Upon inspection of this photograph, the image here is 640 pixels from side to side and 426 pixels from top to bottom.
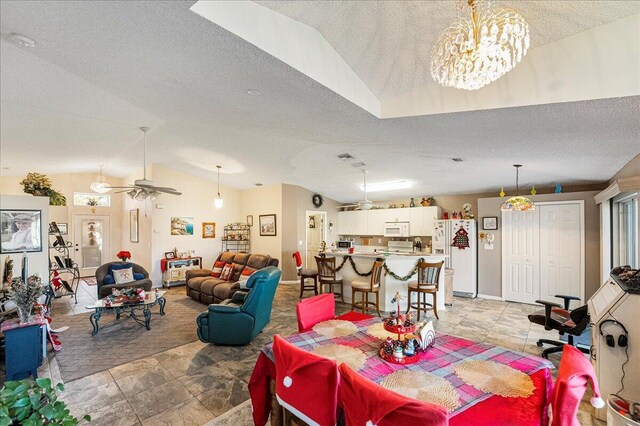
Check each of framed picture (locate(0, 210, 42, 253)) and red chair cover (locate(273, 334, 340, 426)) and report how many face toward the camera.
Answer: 1

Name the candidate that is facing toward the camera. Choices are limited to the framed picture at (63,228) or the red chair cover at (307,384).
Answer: the framed picture

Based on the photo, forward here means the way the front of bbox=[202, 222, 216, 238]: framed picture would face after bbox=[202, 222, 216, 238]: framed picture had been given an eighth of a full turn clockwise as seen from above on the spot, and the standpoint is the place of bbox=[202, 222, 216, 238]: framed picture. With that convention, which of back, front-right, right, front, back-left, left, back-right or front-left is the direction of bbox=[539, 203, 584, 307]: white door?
left

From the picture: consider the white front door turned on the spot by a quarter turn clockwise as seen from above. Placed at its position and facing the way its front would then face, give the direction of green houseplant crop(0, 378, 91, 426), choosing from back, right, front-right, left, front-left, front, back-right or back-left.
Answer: left

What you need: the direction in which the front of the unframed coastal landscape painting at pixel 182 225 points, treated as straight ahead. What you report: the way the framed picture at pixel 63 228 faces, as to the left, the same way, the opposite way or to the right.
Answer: the same way

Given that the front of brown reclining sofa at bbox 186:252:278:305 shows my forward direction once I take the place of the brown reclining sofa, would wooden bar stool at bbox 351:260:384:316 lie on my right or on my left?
on my left

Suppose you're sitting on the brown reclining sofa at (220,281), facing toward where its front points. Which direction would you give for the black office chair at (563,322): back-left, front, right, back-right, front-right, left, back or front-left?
left

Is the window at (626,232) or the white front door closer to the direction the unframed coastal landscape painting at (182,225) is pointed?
the window

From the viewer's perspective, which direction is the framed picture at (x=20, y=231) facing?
toward the camera

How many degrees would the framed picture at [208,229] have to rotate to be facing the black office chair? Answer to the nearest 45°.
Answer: approximately 45° to its left

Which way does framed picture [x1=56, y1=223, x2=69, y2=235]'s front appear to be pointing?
toward the camera

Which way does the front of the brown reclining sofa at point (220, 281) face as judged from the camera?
facing the viewer and to the left of the viewer

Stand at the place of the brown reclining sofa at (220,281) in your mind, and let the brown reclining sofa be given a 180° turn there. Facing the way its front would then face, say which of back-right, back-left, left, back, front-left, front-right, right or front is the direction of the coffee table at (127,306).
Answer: back

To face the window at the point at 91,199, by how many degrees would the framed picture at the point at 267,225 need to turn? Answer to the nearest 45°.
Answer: approximately 90° to its right

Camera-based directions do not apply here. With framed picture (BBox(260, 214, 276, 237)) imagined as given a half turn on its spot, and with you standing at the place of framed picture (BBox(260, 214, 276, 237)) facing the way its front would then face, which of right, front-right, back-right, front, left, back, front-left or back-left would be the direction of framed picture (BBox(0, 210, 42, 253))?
back-left

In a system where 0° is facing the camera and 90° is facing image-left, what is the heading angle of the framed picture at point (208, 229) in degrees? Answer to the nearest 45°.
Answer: approximately 0°

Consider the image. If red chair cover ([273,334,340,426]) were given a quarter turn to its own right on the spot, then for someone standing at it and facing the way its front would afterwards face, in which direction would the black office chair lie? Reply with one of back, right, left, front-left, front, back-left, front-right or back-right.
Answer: left

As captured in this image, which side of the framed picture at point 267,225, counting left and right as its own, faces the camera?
front

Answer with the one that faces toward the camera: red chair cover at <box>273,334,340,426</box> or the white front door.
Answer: the white front door
